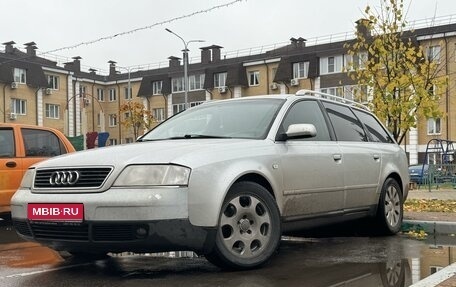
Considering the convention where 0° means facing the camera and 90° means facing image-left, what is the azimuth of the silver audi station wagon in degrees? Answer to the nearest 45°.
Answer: approximately 45°

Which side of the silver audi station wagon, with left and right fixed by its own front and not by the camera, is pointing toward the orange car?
right

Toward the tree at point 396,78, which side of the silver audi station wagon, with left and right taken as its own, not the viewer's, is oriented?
back
